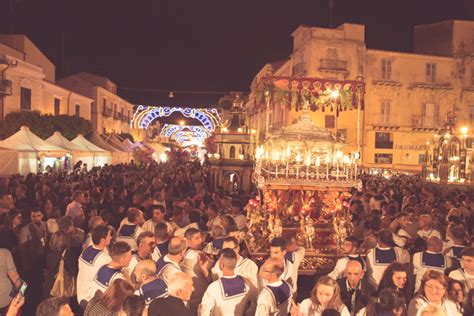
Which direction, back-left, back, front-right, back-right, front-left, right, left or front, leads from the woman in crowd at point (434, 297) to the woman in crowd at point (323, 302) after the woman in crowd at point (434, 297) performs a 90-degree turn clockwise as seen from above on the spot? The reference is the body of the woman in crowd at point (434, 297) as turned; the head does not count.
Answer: front-left

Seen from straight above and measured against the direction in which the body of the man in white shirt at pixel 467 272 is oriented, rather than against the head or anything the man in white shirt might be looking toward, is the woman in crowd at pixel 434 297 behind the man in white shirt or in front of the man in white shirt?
in front

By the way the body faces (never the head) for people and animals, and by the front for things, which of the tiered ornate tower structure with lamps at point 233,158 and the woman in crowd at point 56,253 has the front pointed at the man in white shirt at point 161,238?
the tiered ornate tower structure with lamps

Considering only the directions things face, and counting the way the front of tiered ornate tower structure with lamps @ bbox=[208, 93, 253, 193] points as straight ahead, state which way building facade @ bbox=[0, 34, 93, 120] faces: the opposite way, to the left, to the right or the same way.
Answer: to the left

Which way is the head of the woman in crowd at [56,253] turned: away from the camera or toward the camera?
away from the camera
